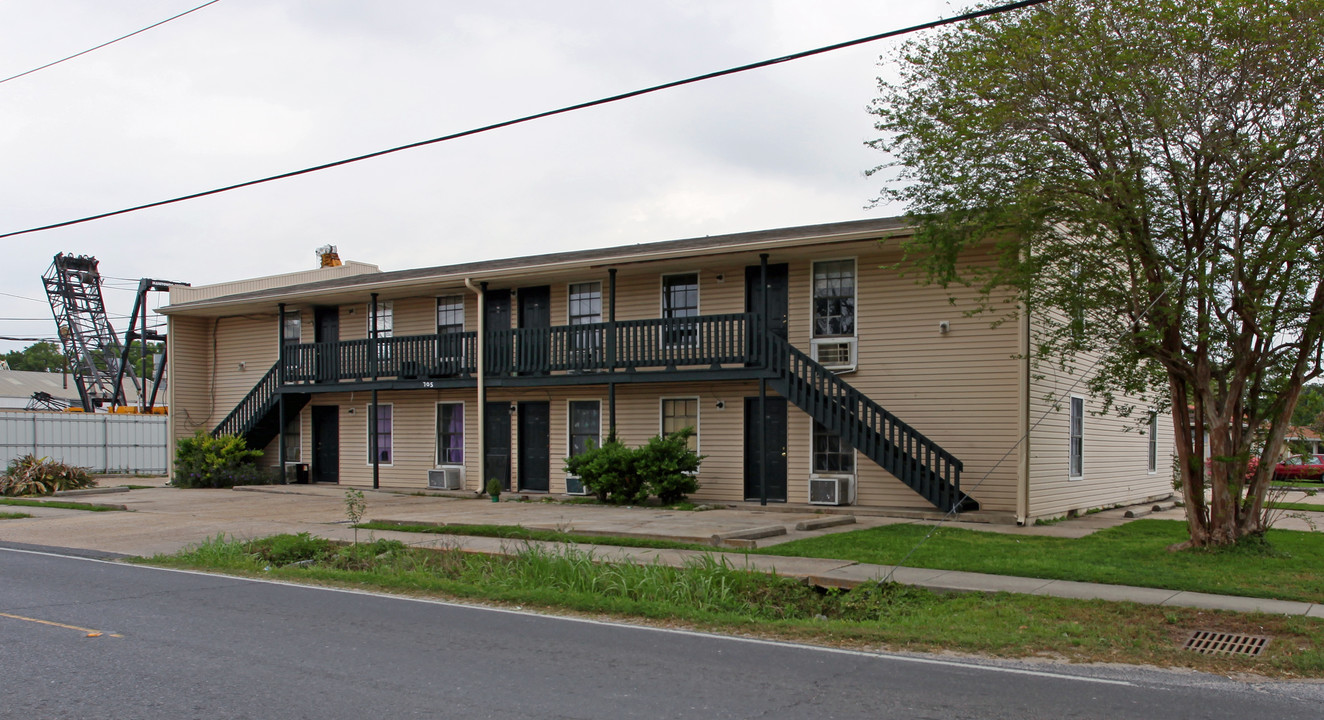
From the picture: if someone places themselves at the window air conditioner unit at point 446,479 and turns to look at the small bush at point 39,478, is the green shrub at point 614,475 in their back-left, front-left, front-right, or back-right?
back-left

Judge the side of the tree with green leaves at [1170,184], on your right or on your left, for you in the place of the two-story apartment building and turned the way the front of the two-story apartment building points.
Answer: on your left

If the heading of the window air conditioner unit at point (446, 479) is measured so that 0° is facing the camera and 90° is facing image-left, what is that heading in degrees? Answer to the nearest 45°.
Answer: approximately 45°

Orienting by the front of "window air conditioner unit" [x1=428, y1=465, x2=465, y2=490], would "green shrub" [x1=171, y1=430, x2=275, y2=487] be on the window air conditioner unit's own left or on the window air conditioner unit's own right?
on the window air conditioner unit's own right

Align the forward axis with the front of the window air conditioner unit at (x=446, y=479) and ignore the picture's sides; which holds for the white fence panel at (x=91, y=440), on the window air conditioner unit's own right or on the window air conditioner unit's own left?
on the window air conditioner unit's own right

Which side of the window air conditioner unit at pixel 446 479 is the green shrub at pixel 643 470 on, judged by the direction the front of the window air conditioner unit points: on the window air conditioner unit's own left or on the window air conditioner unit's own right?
on the window air conditioner unit's own left

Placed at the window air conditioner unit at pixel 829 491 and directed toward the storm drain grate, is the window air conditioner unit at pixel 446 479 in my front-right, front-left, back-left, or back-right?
back-right

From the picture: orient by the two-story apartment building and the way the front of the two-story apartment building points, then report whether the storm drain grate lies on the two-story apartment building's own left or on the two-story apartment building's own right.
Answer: on the two-story apartment building's own left
